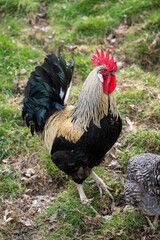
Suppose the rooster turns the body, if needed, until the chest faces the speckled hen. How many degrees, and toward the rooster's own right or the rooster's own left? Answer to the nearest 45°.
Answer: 0° — it already faces it

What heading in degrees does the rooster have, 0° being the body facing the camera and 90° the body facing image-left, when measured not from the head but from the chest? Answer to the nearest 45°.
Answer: approximately 315°

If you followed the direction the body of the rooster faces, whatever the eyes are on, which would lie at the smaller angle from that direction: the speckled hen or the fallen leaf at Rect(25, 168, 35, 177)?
the speckled hen

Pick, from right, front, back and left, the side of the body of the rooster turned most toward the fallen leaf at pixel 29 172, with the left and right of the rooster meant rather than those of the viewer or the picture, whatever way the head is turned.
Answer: back
